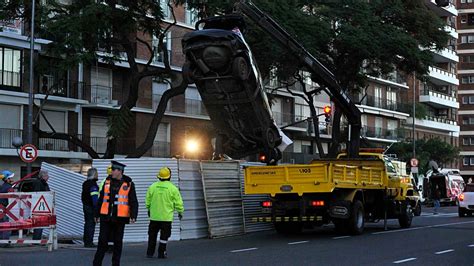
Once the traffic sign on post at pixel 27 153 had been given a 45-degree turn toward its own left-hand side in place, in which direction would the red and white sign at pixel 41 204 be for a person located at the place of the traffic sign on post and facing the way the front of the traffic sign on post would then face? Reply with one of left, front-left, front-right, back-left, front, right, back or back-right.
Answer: front-right

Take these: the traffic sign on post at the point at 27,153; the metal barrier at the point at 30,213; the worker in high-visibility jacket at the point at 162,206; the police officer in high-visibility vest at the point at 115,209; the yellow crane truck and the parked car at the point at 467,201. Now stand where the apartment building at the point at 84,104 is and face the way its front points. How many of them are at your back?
0

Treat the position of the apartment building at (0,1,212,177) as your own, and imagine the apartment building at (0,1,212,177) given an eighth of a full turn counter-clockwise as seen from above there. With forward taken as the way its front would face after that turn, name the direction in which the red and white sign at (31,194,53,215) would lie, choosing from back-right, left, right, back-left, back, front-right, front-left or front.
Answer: right

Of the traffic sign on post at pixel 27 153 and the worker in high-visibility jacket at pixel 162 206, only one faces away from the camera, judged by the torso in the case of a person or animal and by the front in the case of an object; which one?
the worker in high-visibility jacket

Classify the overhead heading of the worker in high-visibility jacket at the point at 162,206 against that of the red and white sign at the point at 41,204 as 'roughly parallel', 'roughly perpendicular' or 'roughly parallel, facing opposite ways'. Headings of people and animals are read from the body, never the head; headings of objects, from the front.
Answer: roughly parallel, facing opposite ways

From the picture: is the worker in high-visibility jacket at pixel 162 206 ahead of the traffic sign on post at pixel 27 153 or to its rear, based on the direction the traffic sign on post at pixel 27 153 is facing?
ahead

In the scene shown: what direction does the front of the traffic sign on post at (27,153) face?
toward the camera

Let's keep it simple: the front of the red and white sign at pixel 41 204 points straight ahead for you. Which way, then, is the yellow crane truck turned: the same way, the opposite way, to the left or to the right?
to the left

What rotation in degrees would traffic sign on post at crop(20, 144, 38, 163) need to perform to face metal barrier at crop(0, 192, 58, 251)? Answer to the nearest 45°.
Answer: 0° — it already faces it

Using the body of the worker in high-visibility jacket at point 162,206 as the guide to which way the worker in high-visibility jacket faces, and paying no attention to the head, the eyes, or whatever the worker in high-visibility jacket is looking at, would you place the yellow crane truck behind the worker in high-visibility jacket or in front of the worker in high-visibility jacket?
in front

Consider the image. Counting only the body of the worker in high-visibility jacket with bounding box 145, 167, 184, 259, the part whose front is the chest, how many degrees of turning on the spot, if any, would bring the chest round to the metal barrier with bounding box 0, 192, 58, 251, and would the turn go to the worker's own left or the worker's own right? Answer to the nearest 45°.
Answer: approximately 45° to the worker's own left

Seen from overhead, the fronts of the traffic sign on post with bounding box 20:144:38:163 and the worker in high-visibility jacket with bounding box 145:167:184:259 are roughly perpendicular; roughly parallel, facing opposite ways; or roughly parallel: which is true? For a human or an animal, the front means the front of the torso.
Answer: roughly parallel, facing opposite ways

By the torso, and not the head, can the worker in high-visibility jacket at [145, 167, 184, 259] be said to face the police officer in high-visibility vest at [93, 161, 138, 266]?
no

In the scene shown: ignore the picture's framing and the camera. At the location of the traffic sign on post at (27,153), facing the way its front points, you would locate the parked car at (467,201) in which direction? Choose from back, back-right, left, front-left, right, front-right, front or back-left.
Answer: left

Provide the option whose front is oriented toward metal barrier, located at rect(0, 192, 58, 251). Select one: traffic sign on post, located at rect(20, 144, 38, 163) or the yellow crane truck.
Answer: the traffic sign on post

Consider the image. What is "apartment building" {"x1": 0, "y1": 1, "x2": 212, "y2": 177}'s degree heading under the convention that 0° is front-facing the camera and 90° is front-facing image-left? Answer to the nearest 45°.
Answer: approximately 315°

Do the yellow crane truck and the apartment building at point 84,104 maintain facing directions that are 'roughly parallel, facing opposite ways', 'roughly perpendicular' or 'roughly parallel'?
roughly perpendicular

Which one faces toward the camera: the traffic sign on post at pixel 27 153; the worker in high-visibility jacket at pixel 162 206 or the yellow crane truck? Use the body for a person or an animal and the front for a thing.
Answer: the traffic sign on post

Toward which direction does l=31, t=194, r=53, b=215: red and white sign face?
toward the camera

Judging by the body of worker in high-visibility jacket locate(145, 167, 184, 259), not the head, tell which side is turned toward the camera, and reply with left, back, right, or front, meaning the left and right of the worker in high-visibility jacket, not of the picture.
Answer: back

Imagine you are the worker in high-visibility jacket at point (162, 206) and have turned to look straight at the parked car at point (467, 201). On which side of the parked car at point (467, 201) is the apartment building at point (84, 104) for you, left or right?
left
